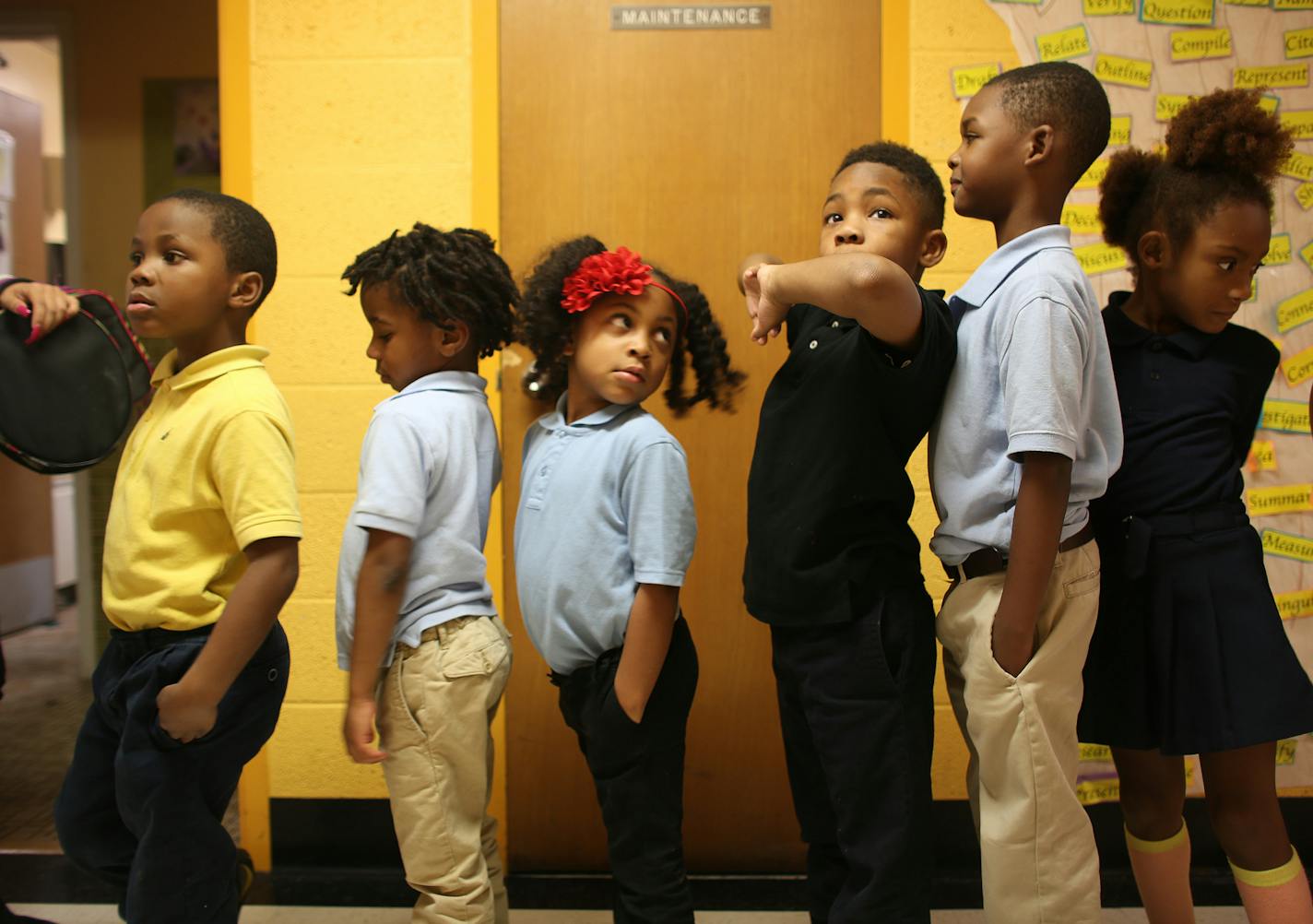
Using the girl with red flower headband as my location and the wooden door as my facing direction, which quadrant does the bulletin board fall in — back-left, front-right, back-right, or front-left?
front-right

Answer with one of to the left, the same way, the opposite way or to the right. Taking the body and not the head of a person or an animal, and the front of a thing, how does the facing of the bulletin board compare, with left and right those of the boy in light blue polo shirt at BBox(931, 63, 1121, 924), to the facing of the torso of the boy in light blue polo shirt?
to the left

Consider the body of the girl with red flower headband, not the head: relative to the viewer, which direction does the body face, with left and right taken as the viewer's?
facing the viewer and to the left of the viewer

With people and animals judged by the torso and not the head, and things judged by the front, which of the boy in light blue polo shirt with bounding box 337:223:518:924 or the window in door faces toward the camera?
the window in door

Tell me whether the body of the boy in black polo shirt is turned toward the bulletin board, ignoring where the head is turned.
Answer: no

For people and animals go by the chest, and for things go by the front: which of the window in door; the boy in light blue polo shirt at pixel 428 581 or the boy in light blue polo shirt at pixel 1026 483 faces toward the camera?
the window in door

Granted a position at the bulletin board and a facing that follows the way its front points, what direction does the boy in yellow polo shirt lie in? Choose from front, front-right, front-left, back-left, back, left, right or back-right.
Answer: front-right

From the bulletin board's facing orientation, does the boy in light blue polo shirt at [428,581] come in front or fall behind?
in front

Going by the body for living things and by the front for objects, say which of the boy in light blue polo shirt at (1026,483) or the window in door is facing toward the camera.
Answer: the window in door

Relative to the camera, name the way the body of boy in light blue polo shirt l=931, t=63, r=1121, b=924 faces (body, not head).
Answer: to the viewer's left

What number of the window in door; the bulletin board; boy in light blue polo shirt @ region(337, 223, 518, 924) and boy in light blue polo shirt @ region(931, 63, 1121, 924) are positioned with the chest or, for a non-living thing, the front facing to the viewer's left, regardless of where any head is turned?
2
